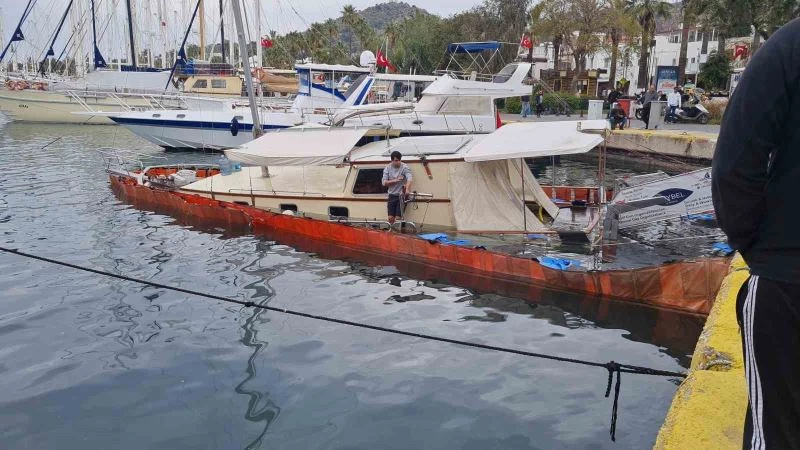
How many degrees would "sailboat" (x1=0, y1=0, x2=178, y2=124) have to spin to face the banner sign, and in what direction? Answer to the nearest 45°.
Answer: approximately 90° to its left

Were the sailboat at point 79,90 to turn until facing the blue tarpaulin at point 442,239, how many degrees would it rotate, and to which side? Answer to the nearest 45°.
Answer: approximately 90° to its left

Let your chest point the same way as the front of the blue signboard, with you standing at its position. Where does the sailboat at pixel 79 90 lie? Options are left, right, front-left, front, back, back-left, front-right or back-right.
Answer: right

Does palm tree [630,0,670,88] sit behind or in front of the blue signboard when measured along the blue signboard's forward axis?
behind

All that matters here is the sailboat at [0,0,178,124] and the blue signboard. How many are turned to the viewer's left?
1

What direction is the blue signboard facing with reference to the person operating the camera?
facing the viewer

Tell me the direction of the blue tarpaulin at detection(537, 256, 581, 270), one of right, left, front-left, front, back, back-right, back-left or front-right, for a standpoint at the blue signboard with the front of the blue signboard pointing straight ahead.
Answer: front

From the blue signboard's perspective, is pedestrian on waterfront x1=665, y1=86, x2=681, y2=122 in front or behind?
in front

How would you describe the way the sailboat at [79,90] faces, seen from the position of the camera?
facing to the left of the viewer

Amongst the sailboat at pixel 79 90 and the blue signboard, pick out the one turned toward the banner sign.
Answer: the blue signboard

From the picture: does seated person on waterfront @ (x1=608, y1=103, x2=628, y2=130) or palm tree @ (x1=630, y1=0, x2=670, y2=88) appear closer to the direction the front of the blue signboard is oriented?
the seated person on waterfront

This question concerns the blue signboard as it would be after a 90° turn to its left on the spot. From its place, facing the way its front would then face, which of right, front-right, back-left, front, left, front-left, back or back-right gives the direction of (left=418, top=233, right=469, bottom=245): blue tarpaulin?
right

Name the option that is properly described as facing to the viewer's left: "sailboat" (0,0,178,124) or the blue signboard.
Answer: the sailboat

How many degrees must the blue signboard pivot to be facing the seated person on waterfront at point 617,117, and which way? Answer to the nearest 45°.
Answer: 0° — it already faces them

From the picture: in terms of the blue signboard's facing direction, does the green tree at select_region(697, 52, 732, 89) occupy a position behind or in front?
behind

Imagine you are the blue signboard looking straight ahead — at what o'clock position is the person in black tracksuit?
The person in black tracksuit is roughly at 12 o'clock from the blue signboard.
